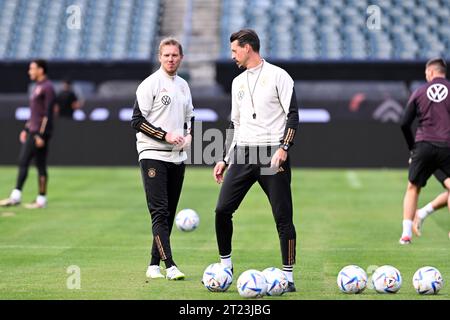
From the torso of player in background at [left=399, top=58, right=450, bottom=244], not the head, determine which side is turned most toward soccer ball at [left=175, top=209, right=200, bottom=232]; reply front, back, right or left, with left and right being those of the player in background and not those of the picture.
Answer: left

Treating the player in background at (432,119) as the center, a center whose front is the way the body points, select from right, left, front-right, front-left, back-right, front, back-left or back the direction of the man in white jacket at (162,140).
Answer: back-left

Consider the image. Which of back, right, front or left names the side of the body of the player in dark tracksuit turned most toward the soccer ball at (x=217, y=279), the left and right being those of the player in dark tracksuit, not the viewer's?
left

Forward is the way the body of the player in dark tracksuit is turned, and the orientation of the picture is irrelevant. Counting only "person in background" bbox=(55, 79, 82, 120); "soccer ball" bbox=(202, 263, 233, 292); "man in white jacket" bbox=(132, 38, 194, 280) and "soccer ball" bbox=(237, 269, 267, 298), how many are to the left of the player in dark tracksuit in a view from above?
3

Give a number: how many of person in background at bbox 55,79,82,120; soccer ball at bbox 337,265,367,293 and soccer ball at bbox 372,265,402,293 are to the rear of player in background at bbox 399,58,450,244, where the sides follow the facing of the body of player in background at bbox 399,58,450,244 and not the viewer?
2

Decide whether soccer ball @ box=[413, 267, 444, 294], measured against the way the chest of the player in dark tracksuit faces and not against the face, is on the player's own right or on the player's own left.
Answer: on the player's own left

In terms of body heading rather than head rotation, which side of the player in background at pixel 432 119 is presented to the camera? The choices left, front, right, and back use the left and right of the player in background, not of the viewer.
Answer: back
